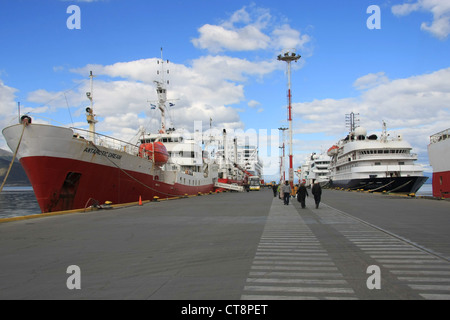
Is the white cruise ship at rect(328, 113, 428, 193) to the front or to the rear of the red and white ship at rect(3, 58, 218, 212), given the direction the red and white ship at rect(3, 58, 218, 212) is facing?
to the rear

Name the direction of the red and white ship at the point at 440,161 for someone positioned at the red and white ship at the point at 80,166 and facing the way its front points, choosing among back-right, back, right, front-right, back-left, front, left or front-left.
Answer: back-left

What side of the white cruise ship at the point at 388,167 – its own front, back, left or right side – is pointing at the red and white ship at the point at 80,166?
right

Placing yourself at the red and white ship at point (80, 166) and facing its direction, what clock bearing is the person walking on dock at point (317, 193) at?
The person walking on dock is roughly at 8 o'clock from the red and white ship.
